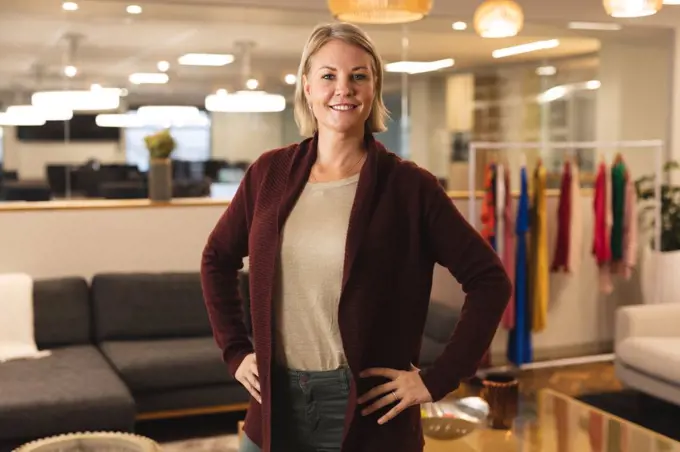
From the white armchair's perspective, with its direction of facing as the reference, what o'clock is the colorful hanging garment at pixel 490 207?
The colorful hanging garment is roughly at 2 o'clock from the white armchair.

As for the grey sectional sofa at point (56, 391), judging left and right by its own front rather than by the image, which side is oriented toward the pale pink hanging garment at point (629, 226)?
left

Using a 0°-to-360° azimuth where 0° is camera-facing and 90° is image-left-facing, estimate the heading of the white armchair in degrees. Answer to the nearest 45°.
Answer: approximately 45°

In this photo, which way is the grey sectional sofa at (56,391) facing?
toward the camera

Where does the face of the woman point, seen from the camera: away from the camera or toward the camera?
toward the camera

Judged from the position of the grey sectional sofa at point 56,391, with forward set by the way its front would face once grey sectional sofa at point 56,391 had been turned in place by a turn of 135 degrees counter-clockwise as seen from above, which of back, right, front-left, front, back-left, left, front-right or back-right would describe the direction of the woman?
back-right

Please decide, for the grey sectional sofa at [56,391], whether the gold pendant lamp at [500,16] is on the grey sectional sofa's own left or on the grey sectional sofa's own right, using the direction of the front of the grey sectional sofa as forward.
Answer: on the grey sectional sofa's own left

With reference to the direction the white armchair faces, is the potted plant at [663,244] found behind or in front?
behind

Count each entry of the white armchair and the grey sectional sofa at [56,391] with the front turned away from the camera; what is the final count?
0

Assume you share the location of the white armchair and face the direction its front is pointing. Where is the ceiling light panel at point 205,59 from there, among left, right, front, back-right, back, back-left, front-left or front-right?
front-right

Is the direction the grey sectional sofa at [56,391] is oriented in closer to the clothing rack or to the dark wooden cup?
the dark wooden cup

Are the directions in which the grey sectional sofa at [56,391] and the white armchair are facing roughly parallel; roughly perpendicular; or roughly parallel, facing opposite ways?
roughly perpendicular

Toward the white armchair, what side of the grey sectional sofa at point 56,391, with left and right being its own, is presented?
left
